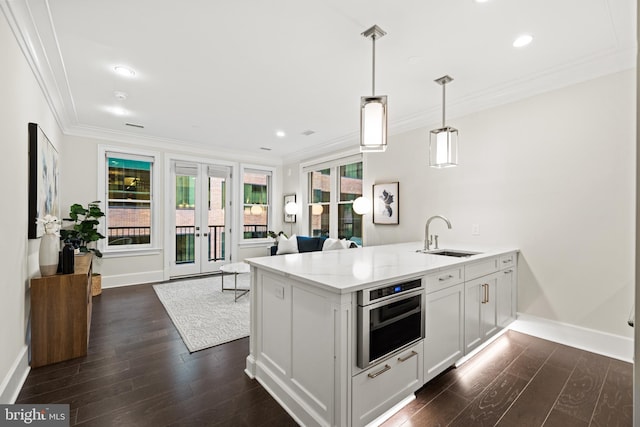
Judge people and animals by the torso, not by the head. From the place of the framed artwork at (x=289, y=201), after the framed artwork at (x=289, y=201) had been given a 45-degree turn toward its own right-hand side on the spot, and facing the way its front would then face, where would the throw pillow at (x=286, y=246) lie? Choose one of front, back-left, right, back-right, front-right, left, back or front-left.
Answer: left

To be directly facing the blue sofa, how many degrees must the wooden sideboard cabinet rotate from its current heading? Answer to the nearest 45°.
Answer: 0° — it already faces it

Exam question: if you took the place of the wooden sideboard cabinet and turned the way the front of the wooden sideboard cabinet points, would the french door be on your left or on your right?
on your left

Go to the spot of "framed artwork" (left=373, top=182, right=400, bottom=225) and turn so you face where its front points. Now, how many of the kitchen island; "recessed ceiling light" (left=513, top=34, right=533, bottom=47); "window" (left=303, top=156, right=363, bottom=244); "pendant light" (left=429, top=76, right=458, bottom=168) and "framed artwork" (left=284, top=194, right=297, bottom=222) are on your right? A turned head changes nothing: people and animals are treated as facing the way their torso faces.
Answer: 2

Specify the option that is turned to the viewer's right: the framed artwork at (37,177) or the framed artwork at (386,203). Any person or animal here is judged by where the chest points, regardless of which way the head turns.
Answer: the framed artwork at (37,177)

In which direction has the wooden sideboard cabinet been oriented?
to the viewer's right

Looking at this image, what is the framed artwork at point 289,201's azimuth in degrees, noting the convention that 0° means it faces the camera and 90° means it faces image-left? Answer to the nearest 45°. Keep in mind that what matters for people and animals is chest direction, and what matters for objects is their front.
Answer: approximately 45°

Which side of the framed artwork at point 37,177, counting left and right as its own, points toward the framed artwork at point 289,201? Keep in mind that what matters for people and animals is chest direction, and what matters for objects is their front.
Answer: front

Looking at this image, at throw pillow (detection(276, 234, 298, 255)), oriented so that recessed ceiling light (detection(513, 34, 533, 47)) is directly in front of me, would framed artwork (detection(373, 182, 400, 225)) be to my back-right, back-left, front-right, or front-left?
front-left

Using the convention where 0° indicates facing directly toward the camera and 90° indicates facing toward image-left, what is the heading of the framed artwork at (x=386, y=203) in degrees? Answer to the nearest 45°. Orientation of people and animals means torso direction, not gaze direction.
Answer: approximately 45°

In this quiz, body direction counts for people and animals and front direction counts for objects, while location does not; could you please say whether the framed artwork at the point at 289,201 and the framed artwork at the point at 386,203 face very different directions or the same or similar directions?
same or similar directions

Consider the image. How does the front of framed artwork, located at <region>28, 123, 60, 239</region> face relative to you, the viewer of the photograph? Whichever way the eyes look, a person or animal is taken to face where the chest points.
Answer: facing to the right of the viewer

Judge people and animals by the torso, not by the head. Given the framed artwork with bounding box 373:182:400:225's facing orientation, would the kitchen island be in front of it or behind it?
in front

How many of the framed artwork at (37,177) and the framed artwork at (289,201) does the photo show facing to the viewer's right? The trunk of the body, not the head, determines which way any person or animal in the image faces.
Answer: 1

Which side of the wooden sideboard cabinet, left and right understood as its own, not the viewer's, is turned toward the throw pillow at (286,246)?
front

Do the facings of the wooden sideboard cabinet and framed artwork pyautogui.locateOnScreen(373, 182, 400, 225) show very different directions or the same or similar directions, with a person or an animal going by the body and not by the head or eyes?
very different directions
